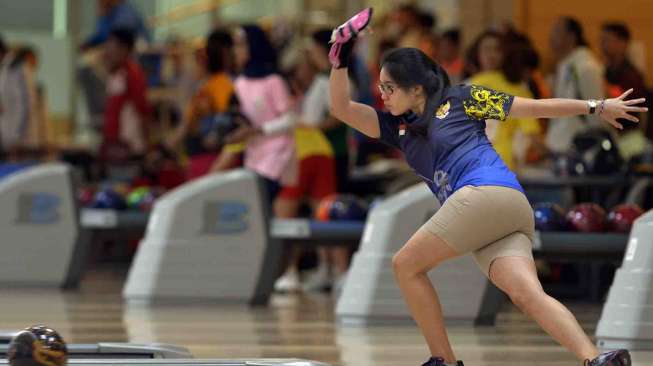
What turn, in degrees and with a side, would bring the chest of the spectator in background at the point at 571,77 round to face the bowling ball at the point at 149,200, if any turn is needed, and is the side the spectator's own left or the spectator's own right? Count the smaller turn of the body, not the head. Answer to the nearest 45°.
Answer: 0° — they already face it

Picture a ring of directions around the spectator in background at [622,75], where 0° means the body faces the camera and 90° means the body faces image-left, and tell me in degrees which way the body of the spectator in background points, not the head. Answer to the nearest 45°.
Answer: approximately 45°

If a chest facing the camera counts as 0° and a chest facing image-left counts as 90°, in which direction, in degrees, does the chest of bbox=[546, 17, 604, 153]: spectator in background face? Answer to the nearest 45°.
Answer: approximately 90°

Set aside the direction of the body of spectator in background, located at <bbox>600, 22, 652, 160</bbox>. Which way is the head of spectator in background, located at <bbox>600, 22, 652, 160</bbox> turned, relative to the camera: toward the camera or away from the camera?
toward the camera

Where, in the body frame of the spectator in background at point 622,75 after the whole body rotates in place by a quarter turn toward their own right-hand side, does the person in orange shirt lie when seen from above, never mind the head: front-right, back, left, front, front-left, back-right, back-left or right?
front-left

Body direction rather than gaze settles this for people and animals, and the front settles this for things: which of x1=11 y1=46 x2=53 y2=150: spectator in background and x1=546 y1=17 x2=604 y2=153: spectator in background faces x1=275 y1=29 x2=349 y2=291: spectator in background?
x1=546 y1=17 x2=604 y2=153: spectator in background

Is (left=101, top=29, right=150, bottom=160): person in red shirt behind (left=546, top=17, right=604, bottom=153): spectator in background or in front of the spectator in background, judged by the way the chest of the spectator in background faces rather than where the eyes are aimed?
in front
